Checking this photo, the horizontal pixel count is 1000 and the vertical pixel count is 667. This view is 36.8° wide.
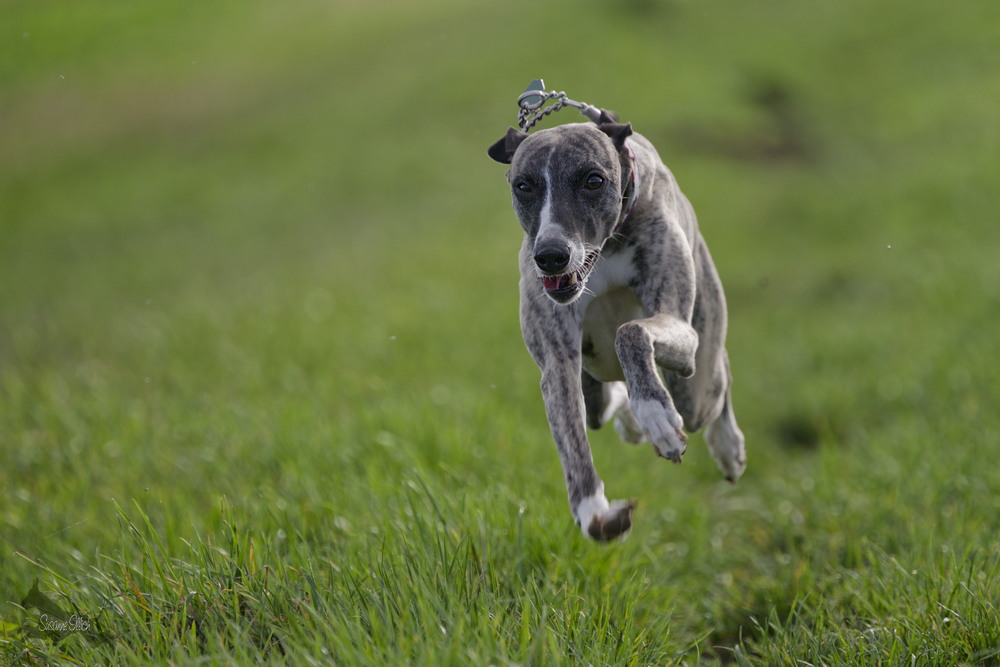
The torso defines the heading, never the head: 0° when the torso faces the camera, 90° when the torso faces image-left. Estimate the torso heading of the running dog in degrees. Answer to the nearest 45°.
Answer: approximately 0°
